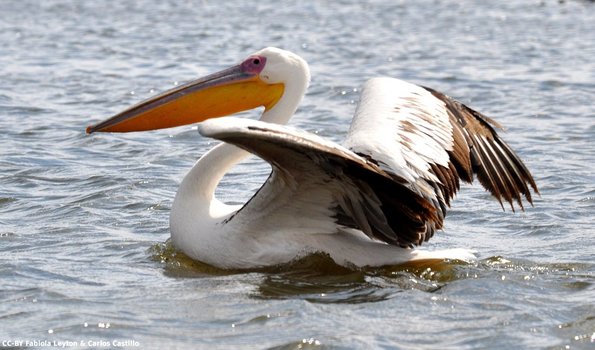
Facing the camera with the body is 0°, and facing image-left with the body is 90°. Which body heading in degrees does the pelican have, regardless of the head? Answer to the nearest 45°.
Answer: approximately 90°
